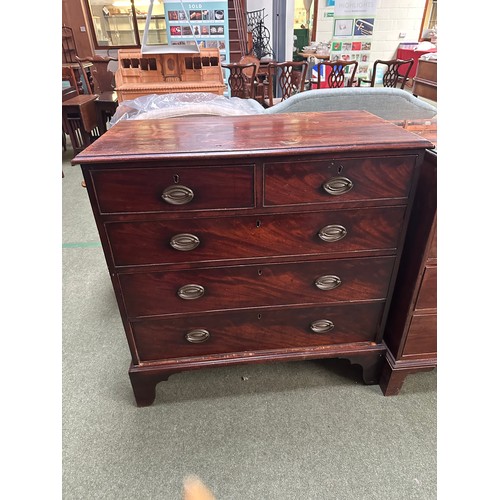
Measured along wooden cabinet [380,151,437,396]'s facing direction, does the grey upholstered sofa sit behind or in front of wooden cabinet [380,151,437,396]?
behind

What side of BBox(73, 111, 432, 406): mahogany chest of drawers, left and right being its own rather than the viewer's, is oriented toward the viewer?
front

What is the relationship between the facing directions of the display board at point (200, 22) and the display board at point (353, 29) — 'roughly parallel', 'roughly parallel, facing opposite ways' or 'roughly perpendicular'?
roughly parallel

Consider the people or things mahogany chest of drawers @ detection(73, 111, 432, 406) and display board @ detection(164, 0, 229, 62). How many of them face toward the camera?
2

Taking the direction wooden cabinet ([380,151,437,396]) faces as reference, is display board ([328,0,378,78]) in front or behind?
behind

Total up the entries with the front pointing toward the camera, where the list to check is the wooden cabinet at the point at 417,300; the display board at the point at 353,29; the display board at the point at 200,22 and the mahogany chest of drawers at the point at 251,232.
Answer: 4

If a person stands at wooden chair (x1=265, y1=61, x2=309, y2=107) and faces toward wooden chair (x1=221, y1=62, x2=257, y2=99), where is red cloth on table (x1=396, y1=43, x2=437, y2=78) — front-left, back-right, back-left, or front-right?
back-right

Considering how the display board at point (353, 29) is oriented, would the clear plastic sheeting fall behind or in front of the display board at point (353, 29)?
in front

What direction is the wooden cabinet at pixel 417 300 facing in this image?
toward the camera

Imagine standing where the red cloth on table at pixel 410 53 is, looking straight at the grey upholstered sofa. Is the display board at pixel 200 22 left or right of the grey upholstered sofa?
right

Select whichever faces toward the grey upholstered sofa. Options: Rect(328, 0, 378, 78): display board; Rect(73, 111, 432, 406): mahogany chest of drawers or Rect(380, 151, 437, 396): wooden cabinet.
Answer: the display board

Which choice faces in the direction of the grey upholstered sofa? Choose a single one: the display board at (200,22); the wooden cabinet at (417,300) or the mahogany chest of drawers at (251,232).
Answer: the display board

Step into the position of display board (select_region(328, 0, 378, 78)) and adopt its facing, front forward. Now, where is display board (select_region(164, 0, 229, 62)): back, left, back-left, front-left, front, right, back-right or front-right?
front-right

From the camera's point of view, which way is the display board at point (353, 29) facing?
toward the camera

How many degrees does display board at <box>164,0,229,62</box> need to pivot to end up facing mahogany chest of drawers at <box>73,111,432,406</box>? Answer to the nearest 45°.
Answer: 0° — it already faces it

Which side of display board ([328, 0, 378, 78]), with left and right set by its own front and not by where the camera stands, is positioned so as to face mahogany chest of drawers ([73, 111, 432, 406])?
front

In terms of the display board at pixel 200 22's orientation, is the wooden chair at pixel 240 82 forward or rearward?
forward
